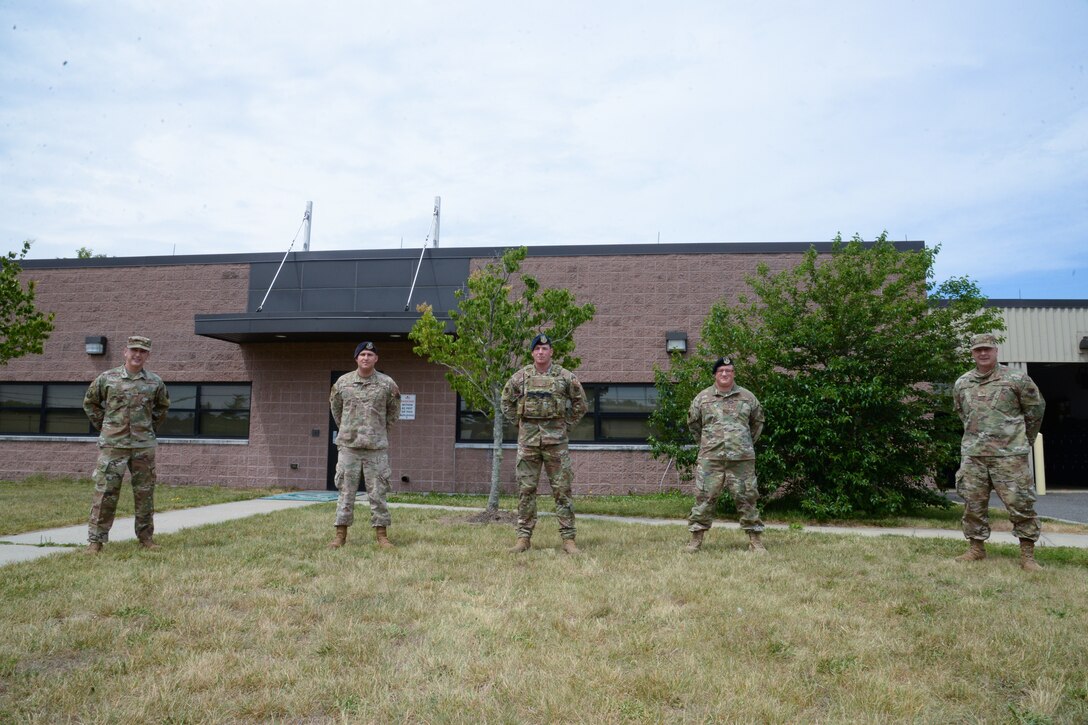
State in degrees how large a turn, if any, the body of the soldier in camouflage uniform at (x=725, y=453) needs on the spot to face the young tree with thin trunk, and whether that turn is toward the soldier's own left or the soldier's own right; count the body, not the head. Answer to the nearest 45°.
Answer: approximately 135° to the soldier's own right

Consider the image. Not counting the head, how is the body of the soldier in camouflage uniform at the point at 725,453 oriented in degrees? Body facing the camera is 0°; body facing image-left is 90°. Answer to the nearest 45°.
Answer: approximately 0°

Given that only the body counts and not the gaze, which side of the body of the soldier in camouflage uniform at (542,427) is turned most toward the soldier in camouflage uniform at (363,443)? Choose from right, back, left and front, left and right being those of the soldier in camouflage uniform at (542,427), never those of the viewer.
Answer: right

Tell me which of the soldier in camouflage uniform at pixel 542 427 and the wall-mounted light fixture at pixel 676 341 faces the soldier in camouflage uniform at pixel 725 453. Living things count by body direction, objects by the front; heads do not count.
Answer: the wall-mounted light fixture

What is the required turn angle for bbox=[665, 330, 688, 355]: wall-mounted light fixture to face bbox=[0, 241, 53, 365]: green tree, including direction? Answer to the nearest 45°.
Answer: approximately 90° to its right

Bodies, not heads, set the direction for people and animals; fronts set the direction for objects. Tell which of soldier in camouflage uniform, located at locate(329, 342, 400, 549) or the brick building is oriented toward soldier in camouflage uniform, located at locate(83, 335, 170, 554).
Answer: the brick building

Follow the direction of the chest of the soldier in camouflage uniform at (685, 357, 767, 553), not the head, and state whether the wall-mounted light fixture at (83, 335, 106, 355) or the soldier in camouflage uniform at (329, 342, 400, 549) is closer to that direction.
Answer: the soldier in camouflage uniform

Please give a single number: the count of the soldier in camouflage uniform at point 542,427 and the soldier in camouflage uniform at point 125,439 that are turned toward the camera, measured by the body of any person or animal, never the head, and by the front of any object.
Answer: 2

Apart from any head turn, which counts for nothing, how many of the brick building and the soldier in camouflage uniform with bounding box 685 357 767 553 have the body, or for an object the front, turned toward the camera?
2

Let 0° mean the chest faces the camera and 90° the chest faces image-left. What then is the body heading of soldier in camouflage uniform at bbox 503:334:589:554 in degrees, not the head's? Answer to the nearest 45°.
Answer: approximately 0°
